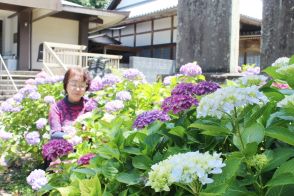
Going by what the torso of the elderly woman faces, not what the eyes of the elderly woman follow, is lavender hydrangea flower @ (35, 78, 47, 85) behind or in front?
behind

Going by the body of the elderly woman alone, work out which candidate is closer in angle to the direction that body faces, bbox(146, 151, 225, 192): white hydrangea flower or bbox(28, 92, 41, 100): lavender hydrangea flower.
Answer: the white hydrangea flower

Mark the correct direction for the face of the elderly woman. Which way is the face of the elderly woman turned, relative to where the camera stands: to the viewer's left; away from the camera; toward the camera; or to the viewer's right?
toward the camera

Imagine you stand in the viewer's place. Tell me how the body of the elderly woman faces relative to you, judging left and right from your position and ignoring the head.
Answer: facing the viewer and to the right of the viewer

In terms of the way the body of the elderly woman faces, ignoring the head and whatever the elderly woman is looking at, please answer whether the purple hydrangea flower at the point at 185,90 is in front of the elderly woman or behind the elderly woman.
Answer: in front

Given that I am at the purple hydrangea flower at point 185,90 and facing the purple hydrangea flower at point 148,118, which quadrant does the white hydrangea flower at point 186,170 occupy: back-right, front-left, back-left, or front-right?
front-left

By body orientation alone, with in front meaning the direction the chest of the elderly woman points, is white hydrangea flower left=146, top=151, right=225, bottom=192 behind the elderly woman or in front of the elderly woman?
in front

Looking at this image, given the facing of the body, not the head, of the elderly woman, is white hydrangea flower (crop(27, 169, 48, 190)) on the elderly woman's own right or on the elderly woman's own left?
on the elderly woman's own right
